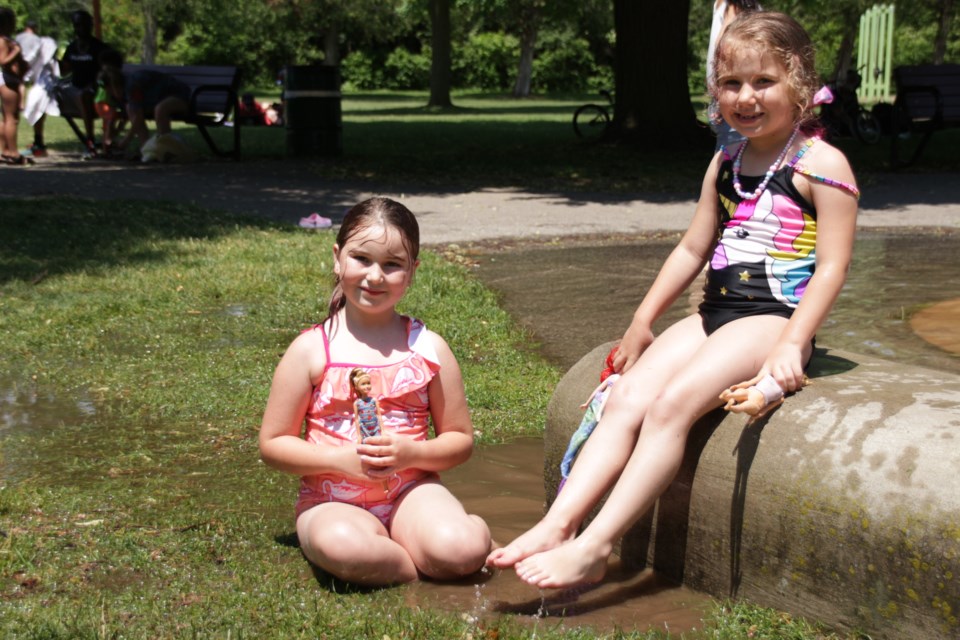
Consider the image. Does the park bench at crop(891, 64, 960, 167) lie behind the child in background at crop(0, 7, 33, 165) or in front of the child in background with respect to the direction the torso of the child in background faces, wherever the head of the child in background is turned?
in front

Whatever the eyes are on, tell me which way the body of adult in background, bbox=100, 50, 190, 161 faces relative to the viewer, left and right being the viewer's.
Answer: facing to the left of the viewer

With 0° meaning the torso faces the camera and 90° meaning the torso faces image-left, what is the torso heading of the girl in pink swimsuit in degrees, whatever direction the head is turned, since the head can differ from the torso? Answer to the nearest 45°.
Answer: approximately 0°

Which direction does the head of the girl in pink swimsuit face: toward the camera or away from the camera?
toward the camera

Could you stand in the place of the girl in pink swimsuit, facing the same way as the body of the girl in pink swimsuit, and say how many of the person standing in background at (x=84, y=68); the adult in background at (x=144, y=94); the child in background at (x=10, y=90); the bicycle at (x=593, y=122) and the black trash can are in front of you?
0

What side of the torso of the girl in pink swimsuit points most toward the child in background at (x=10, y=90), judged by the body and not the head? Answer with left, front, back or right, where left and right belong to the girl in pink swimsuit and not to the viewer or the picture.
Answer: back

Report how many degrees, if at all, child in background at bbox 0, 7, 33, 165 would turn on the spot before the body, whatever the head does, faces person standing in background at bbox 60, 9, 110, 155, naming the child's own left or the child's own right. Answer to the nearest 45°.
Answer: approximately 45° to the child's own left

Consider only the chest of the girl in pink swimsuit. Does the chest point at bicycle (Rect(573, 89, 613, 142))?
no

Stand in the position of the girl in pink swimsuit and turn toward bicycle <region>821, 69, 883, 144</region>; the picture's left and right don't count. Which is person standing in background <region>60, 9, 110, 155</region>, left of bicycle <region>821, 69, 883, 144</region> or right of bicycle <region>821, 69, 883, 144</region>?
left

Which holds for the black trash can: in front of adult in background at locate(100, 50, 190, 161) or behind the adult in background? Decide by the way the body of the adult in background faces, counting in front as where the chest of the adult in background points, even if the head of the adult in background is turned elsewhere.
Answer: behind
